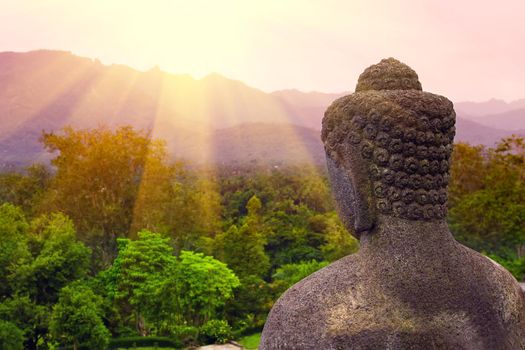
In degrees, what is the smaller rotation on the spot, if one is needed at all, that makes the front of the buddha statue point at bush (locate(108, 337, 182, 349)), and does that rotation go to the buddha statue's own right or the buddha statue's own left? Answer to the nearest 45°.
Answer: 0° — it already faces it

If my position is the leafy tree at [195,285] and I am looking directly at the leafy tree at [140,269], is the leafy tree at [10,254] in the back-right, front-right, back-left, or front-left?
front-left

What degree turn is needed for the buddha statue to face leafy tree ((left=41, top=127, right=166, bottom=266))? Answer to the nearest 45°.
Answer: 0° — it already faces it

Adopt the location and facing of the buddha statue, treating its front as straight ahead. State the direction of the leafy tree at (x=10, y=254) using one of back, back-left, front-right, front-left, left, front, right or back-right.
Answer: front

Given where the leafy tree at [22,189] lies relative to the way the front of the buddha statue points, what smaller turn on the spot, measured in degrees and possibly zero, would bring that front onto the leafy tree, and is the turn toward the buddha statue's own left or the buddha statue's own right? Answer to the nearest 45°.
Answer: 0° — it already faces it

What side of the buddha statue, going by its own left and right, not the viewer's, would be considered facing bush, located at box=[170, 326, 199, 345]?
front

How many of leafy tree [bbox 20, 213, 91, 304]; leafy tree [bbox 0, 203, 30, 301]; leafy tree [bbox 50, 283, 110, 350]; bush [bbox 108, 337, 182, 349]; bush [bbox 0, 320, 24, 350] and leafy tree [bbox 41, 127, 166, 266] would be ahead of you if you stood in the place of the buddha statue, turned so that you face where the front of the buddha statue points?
6

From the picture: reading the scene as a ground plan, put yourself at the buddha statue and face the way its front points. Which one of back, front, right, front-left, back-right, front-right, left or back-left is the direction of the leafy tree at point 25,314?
front

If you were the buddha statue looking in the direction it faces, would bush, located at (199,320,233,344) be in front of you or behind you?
in front

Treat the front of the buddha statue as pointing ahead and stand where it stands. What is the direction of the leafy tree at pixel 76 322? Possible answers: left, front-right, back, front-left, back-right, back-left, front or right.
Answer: front

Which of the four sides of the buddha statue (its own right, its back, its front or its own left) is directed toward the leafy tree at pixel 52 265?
front

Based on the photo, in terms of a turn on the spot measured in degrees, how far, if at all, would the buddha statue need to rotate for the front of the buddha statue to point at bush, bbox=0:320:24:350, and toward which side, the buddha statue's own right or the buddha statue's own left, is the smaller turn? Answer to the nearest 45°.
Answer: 0° — it already faces it

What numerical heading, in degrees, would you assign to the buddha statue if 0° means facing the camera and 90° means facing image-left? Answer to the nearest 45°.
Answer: approximately 135°
